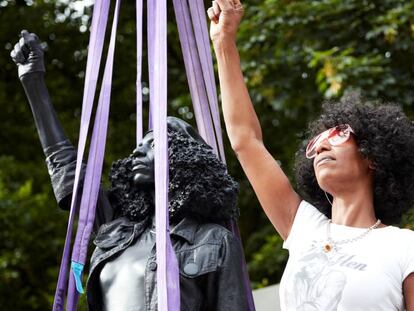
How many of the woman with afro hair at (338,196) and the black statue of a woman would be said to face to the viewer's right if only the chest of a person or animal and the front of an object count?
0

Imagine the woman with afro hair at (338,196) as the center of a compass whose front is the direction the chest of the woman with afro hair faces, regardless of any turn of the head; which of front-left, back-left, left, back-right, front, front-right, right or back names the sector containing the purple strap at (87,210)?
front-right

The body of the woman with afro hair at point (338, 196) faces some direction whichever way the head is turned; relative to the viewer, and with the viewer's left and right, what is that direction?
facing the viewer and to the left of the viewer
